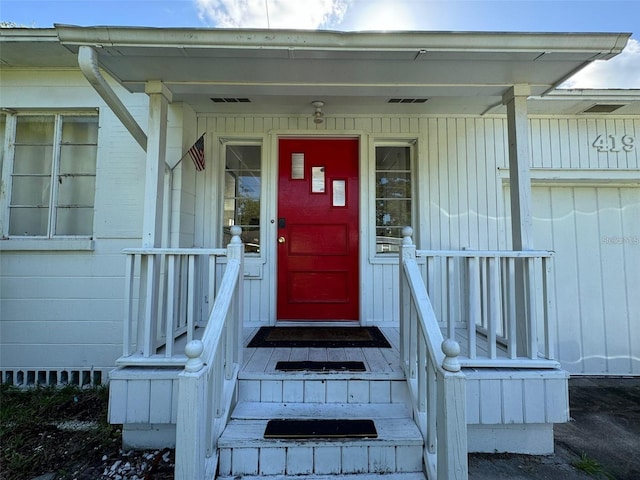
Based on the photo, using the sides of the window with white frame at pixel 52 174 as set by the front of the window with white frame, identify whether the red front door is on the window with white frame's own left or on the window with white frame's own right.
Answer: on the window with white frame's own left

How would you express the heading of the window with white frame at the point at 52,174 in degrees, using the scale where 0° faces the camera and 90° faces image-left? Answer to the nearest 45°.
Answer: approximately 0°

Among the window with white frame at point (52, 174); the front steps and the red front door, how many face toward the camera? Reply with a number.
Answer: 3

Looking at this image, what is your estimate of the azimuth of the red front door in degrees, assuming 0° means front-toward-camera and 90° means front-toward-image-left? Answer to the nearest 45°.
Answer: approximately 0°

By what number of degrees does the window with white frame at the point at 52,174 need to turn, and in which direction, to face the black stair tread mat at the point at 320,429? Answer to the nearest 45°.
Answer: approximately 45° to its left

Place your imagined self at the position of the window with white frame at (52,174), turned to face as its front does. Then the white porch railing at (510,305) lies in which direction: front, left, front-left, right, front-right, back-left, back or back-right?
front-left

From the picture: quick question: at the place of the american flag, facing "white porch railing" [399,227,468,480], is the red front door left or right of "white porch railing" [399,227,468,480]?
left

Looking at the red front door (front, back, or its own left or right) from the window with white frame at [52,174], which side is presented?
right
